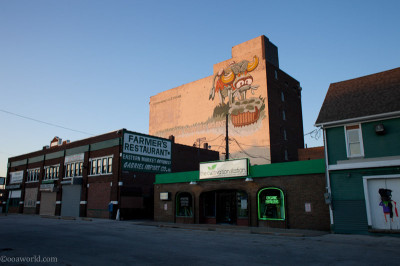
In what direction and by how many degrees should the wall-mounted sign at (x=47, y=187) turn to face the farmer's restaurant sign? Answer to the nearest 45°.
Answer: approximately 90° to its left

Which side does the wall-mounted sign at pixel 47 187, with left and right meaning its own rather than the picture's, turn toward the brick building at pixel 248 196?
left

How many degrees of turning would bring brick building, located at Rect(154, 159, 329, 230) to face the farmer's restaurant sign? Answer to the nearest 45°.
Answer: approximately 90° to its right

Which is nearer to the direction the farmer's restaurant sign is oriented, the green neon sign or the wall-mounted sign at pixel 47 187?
the green neon sign

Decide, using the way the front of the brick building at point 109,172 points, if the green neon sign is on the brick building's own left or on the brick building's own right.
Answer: on the brick building's own left

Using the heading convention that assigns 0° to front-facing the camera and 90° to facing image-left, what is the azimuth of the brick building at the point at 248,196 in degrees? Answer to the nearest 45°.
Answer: approximately 45°
